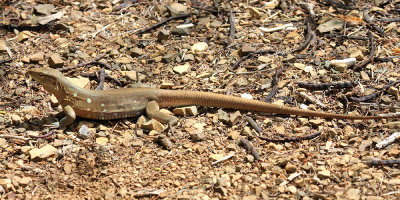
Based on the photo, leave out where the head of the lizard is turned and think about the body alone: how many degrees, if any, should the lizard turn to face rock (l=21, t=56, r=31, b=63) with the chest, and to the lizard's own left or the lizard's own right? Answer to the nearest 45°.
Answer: approximately 45° to the lizard's own right

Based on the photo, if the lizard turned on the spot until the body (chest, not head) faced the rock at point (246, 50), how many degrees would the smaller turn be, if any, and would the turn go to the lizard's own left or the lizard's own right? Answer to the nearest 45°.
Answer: approximately 135° to the lizard's own right

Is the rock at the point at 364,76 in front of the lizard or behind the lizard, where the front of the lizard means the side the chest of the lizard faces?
behind

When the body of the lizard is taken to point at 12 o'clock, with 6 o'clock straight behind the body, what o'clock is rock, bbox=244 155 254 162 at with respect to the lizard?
The rock is roughly at 7 o'clock from the lizard.

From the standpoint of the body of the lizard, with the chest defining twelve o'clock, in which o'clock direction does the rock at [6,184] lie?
The rock is roughly at 10 o'clock from the lizard.

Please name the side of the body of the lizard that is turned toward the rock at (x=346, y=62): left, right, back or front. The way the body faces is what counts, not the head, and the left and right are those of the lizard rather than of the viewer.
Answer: back

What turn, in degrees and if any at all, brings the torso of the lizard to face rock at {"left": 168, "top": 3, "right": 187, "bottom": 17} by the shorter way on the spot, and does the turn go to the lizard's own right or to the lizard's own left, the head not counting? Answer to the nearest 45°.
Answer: approximately 90° to the lizard's own right

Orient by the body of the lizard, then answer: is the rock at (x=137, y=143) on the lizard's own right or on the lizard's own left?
on the lizard's own left

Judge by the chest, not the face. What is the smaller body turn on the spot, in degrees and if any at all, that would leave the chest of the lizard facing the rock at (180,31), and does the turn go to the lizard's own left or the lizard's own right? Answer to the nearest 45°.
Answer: approximately 90° to the lizard's own right

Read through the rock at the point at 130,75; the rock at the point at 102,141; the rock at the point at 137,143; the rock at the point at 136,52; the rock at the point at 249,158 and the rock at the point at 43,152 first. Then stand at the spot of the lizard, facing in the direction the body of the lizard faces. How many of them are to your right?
2

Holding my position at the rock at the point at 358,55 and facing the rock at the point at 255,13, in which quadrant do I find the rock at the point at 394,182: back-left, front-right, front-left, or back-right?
back-left

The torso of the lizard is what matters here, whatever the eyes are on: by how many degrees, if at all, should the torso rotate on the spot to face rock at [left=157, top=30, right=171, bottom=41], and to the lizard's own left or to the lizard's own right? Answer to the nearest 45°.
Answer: approximately 90° to the lizard's own right

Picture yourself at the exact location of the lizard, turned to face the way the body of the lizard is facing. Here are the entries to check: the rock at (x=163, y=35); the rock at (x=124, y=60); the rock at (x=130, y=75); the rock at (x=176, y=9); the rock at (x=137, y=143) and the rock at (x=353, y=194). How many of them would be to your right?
4

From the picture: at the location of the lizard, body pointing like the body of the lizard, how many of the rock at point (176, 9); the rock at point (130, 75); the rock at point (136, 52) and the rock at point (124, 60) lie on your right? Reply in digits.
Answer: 4

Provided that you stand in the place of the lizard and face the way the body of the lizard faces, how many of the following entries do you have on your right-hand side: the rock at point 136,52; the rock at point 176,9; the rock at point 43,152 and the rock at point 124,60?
3

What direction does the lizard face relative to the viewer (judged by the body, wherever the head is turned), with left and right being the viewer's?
facing to the left of the viewer

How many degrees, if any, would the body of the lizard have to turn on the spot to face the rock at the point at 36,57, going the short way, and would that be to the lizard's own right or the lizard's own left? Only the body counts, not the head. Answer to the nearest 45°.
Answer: approximately 45° to the lizard's own right
